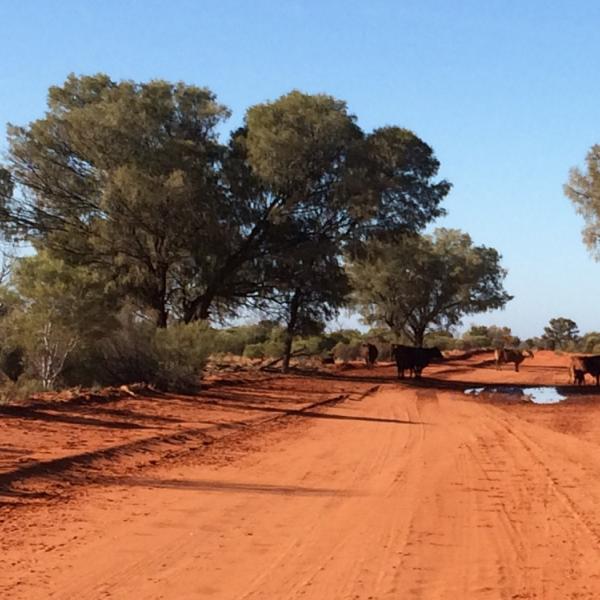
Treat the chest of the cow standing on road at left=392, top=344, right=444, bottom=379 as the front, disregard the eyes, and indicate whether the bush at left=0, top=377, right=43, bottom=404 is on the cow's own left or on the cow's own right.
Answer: on the cow's own right

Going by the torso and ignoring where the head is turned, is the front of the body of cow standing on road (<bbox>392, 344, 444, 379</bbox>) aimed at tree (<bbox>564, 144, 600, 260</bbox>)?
yes

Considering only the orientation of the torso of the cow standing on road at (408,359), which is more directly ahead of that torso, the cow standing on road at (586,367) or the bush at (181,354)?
the cow standing on road

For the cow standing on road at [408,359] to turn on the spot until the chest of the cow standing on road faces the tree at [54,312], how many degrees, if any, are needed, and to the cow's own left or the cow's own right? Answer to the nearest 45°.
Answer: approximately 135° to the cow's own right

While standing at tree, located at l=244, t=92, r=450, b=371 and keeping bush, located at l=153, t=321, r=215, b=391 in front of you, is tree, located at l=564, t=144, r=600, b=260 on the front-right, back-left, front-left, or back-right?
back-left

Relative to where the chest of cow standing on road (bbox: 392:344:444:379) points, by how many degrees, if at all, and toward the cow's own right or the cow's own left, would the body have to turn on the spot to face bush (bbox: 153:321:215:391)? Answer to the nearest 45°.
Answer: approximately 135° to the cow's own right

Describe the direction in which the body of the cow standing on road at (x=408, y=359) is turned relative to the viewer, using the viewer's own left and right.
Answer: facing to the right of the viewer
